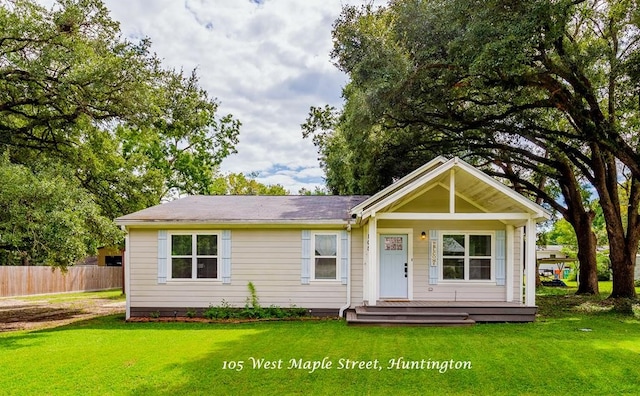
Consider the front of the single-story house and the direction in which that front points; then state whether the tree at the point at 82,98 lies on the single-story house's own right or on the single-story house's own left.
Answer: on the single-story house's own right

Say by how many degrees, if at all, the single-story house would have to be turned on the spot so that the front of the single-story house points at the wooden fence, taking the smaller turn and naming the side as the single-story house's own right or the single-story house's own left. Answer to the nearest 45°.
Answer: approximately 135° to the single-story house's own right

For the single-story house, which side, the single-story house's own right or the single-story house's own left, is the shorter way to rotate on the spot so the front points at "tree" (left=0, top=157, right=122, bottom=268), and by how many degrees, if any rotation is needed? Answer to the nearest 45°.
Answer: approximately 90° to the single-story house's own right

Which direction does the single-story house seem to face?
toward the camera
